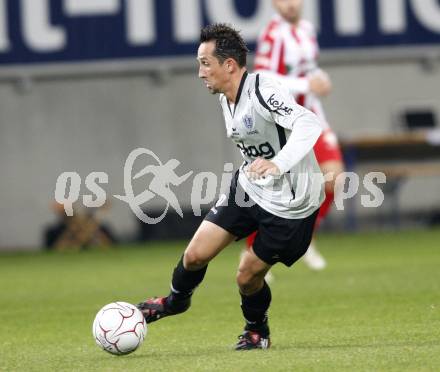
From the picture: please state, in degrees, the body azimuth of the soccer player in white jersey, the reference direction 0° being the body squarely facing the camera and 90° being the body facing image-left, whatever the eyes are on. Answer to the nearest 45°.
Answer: approximately 45°

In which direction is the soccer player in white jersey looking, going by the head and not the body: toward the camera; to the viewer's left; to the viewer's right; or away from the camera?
to the viewer's left

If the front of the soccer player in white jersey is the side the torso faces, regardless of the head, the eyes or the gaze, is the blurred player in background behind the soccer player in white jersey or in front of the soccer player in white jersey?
behind

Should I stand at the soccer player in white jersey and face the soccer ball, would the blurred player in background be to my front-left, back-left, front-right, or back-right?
back-right

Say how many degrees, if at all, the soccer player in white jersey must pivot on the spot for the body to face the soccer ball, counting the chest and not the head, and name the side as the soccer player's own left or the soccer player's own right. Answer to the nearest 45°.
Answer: approximately 45° to the soccer player's own right

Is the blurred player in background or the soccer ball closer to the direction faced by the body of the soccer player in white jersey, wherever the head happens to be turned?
the soccer ball
